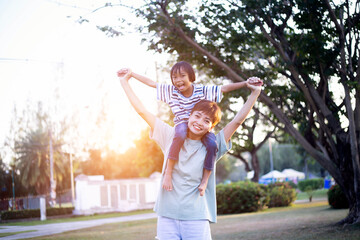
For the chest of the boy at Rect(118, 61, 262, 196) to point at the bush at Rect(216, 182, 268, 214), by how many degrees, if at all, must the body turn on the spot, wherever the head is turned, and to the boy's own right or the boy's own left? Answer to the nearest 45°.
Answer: approximately 180°

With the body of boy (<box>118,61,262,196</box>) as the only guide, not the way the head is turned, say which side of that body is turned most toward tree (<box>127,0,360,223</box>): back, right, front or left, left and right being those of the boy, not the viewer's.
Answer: back

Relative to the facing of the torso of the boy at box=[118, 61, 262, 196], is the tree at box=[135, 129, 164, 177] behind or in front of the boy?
behind

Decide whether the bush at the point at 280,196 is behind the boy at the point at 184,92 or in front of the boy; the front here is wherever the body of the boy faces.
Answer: behind

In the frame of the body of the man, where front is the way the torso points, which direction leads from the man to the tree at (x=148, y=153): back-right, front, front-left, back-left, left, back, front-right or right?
back

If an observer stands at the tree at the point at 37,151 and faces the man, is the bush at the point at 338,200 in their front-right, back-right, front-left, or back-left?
front-left

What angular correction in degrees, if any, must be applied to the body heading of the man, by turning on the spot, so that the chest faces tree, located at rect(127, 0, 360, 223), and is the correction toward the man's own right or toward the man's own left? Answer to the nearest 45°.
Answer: approximately 180°

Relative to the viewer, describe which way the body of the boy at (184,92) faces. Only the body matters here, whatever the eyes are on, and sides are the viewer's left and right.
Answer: facing the viewer

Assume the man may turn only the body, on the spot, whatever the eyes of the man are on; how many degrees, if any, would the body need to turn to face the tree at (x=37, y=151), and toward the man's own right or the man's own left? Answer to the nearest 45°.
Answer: approximately 180°

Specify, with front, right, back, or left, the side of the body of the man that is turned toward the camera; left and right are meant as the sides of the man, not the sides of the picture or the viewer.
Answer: front

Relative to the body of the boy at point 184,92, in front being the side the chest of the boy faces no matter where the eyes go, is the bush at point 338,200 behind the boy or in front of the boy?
behind
